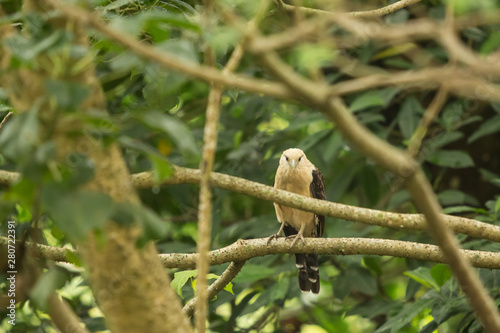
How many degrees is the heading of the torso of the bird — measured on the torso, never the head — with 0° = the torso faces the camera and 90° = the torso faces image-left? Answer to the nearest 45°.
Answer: approximately 45°

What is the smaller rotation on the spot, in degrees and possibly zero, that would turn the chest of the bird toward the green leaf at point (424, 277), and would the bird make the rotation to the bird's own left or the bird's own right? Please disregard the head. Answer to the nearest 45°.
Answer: approximately 90° to the bird's own left

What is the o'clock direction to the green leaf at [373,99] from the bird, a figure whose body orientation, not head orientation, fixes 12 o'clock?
The green leaf is roughly at 7 o'clock from the bird.

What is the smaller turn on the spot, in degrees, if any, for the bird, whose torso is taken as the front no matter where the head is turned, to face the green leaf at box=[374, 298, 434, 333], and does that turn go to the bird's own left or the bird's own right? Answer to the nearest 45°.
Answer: approximately 90° to the bird's own left

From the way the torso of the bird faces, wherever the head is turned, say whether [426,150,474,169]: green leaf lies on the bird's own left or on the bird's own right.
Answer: on the bird's own left

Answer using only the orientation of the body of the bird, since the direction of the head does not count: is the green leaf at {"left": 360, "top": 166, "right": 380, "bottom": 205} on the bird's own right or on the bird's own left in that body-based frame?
on the bird's own left
